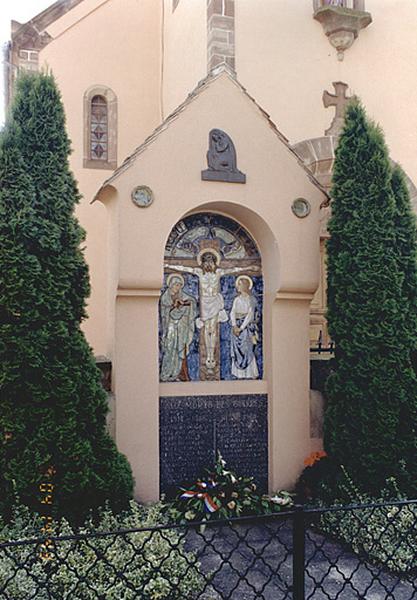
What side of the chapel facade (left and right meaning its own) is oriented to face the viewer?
front

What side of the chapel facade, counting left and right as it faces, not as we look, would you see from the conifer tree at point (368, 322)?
left

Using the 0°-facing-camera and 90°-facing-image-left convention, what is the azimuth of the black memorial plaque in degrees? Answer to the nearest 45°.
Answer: approximately 0°

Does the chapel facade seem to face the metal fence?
yes

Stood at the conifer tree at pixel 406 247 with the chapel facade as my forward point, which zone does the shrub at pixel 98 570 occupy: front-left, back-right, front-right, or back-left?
front-left

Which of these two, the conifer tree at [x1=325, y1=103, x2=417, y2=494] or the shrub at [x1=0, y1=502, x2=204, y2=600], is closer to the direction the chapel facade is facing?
the shrub

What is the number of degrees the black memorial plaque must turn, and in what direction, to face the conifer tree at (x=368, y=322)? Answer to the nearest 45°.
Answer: approximately 90° to its left
